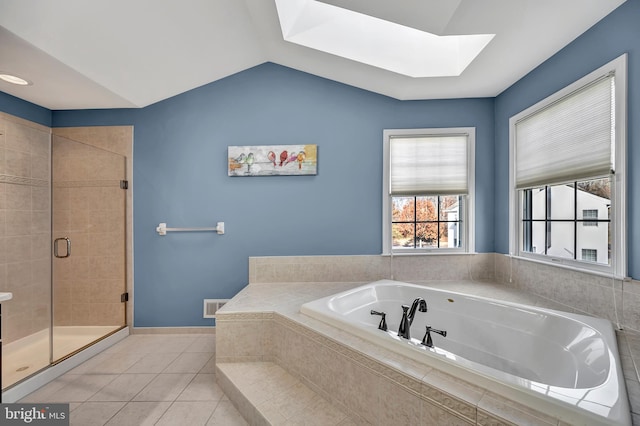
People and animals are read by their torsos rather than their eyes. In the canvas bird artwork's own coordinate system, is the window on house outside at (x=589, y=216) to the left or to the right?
on its left

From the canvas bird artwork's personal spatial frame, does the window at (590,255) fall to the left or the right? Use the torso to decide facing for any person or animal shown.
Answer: on its left

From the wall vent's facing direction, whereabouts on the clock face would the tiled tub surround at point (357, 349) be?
The tiled tub surround is roughly at 11 o'clock from the wall vent.

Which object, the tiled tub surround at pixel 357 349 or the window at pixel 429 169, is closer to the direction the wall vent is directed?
the tiled tub surround

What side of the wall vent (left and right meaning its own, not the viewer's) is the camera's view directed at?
front

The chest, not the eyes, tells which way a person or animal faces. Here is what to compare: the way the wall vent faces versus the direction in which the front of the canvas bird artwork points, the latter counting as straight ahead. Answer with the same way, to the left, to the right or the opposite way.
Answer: the same way

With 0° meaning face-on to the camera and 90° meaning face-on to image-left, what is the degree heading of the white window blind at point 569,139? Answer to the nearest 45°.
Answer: approximately 45°

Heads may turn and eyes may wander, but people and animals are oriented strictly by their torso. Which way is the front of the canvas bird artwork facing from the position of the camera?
facing the viewer

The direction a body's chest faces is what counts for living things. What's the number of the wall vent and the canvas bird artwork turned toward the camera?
2

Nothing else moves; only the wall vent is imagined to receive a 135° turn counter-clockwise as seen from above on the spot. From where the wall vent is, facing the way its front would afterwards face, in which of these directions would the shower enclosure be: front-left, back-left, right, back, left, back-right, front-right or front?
back-left

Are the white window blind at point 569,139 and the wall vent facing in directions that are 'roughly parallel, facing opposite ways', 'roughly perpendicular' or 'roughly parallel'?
roughly perpendicular

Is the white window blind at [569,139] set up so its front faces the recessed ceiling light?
yes

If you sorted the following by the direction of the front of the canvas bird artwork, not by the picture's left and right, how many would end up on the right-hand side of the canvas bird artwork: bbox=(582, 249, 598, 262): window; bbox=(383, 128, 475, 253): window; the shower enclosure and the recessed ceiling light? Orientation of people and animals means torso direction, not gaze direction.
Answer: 2
